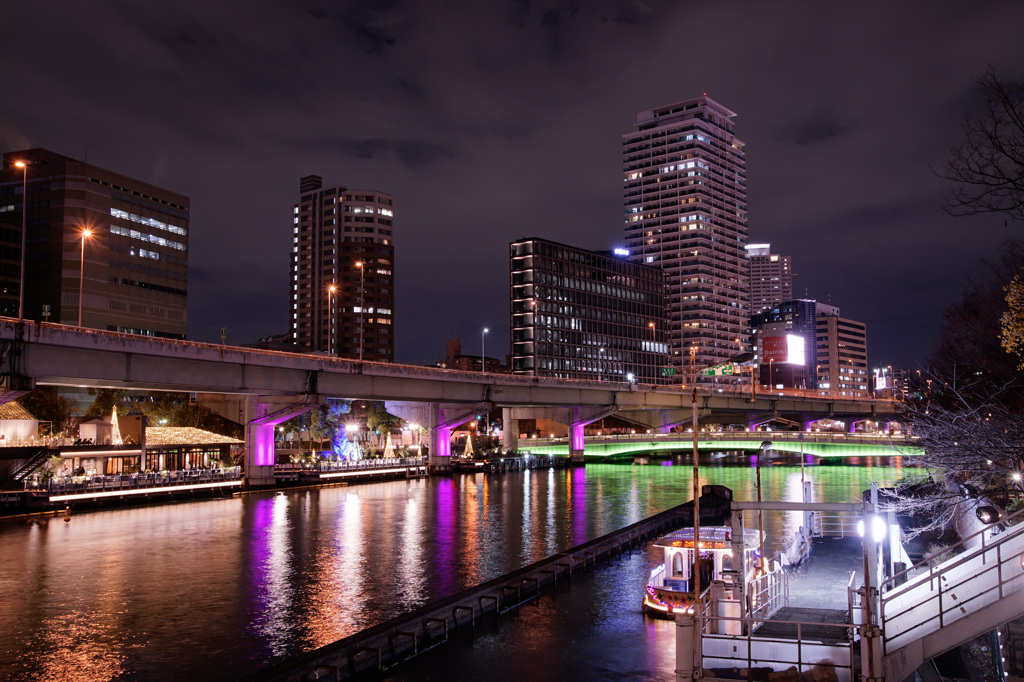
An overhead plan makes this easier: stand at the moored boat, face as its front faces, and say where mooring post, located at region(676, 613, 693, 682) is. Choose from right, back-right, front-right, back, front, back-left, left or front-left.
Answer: front-left

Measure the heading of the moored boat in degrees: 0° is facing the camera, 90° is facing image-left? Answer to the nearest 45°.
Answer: approximately 45°
